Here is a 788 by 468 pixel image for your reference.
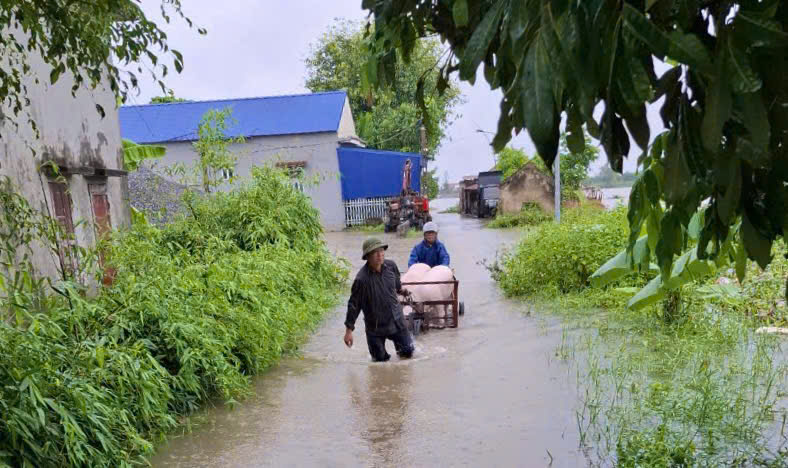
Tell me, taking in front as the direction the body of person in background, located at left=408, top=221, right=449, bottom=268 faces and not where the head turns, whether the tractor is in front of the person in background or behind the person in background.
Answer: behind

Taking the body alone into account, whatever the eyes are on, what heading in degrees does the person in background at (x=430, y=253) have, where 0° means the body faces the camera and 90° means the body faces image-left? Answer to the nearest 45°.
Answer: approximately 0°

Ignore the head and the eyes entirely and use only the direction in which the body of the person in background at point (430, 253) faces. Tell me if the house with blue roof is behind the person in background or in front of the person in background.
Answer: behind

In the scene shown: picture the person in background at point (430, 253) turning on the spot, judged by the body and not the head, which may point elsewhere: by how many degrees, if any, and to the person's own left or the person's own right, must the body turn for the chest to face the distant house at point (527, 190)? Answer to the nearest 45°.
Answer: approximately 180°

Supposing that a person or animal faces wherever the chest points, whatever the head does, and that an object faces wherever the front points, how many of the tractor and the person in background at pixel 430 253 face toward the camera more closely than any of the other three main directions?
2

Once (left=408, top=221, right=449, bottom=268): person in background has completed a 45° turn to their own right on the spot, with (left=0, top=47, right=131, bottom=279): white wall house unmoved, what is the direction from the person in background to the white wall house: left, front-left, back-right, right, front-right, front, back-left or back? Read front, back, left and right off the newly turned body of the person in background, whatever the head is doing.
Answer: front-right

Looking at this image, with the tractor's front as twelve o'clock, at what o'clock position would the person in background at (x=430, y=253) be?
The person in background is roughly at 12 o'clock from the tractor.

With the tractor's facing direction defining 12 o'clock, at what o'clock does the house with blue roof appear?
The house with blue roof is roughly at 4 o'clock from the tractor.

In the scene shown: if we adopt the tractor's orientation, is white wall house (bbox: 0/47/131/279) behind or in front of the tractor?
in front

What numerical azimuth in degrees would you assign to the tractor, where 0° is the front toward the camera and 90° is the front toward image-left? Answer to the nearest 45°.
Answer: approximately 0°

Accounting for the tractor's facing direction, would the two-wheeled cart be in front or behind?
in front

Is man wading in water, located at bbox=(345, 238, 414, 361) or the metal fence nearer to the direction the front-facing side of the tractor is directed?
the man wading in water

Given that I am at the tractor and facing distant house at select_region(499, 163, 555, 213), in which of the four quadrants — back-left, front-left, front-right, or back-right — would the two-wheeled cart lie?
back-right

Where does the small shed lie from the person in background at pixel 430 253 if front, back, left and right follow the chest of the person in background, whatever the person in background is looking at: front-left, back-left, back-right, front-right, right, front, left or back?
back

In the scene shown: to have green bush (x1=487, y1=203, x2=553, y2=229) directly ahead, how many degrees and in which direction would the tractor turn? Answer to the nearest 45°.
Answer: approximately 135° to its left
